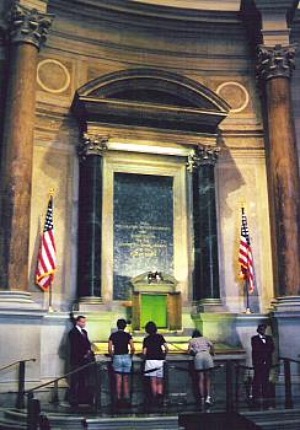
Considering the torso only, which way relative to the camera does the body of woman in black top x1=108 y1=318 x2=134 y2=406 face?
away from the camera

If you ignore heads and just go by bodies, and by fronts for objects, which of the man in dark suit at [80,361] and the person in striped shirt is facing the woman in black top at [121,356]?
the man in dark suit

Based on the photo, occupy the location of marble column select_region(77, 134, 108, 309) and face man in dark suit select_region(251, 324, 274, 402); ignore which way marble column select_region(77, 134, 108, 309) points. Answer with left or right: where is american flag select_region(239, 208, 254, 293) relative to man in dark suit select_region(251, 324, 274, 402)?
left

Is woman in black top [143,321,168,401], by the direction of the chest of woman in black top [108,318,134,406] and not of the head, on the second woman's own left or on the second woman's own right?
on the second woman's own right

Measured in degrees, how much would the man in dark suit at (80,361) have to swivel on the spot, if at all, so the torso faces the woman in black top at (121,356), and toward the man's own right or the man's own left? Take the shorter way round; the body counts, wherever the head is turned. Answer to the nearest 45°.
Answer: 0° — they already face them

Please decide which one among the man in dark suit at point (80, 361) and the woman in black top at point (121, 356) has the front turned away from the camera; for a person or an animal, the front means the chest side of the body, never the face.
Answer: the woman in black top

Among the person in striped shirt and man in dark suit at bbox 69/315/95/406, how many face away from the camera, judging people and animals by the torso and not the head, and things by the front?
1

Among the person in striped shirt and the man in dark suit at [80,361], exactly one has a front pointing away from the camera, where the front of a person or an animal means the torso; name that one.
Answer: the person in striped shirt

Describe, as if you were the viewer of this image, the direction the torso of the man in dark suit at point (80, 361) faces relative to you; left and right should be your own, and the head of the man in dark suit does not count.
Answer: facing the viewer and to the right of the viewer

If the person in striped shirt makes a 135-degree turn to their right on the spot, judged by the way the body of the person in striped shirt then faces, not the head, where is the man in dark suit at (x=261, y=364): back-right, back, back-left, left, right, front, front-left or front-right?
left

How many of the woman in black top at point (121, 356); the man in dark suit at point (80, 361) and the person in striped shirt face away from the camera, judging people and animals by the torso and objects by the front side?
2

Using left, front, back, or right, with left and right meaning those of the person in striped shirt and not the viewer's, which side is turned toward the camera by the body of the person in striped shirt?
back

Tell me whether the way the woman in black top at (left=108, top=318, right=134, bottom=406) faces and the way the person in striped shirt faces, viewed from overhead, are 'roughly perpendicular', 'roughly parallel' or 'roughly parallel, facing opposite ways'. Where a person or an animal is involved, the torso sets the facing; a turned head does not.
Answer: roughly parallel

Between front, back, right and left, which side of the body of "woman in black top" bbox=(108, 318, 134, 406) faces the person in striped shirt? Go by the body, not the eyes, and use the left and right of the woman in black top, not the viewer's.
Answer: right

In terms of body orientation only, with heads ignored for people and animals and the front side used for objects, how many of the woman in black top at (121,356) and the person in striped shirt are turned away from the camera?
2

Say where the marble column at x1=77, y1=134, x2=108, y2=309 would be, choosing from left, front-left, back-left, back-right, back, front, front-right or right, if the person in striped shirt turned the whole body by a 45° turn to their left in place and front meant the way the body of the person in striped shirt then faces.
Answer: front
